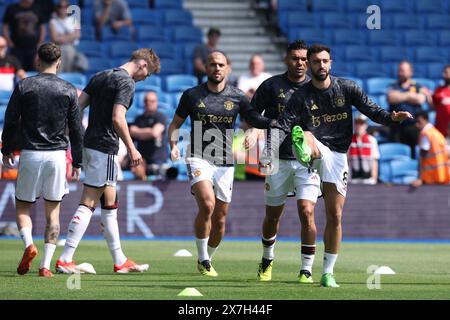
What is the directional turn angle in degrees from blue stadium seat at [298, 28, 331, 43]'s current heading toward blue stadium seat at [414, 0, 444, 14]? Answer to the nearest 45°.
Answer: approximately 135° to its left

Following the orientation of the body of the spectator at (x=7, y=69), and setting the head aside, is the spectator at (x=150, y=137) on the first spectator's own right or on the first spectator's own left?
on the first spectator's own left

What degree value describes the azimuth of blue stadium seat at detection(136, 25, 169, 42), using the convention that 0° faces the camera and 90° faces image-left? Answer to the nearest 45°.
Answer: approximately 0°

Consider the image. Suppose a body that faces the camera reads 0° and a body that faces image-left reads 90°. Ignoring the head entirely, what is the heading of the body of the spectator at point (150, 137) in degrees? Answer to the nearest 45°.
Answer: approximately 0°

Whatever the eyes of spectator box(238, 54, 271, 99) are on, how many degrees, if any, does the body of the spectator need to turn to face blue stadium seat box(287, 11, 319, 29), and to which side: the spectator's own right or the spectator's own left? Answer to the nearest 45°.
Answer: approximately 180°

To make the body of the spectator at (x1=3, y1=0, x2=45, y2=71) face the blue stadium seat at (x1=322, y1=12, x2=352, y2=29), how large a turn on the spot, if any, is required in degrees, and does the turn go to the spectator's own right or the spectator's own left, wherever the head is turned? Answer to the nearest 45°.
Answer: approximately 90° to the spectator's own left

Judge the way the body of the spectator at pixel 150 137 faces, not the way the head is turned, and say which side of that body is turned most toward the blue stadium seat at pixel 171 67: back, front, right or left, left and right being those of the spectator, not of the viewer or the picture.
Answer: back

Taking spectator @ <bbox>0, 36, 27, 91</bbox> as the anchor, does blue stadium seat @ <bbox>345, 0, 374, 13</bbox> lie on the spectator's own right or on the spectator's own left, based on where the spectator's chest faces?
on the spectator's own left
